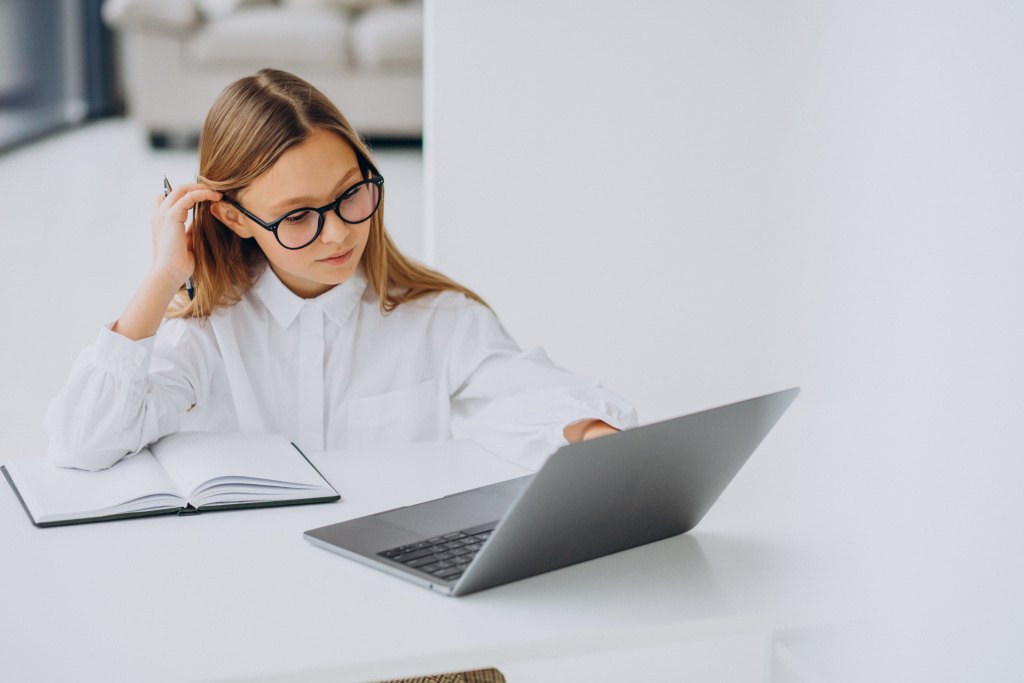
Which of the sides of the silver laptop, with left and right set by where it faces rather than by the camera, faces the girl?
front

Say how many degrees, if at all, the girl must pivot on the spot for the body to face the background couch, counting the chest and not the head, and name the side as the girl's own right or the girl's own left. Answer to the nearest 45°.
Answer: approximately 180°

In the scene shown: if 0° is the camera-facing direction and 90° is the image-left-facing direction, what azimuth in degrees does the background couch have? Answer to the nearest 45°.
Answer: approximately 0°

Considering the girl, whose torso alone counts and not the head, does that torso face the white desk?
yes

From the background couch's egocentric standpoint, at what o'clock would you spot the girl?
The girl is roughly at 12 o'clock from the background couch.

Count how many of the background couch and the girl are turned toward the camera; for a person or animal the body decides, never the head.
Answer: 2

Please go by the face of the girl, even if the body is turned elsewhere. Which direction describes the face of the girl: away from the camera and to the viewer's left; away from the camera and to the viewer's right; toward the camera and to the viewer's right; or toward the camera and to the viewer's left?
toward the camera and to the viewer's right

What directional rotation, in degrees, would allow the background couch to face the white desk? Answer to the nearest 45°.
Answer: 0° — it already faces it

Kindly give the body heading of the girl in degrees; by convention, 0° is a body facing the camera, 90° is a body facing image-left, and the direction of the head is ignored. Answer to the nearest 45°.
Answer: approximately 0°
